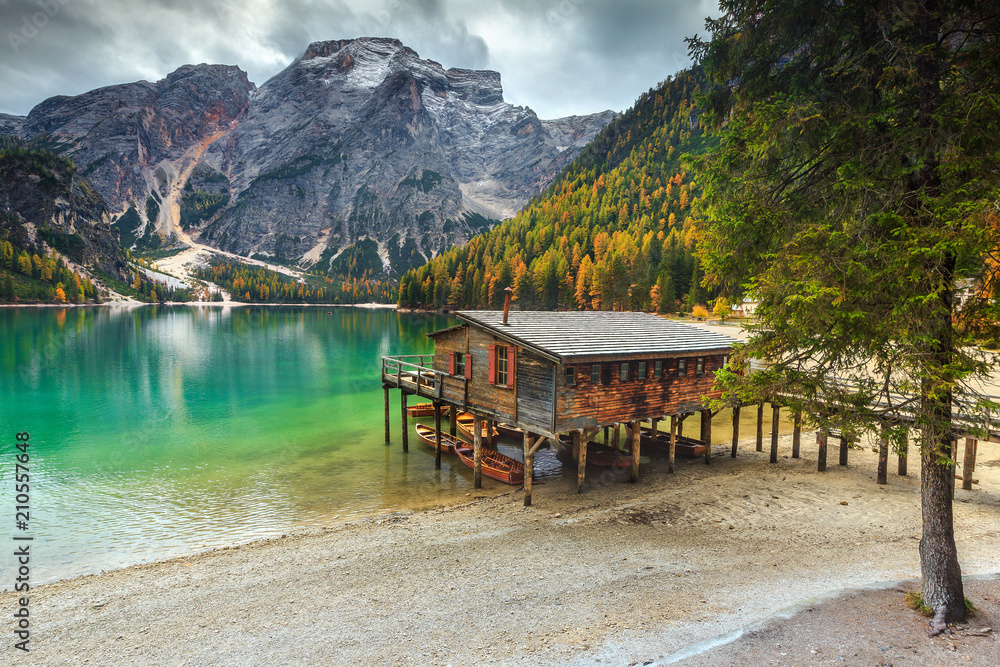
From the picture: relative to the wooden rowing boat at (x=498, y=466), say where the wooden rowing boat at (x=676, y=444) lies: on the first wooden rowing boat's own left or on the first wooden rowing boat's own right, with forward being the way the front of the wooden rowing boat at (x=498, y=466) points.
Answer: on the first wooden rowing boat's own right

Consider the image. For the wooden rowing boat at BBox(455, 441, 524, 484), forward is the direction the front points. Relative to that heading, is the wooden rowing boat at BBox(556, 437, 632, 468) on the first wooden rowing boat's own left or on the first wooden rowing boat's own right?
on the first wooden rowing boat's own right

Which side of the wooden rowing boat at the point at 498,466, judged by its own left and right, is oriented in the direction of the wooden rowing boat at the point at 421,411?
front

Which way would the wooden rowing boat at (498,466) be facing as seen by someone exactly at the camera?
facing away from the viewer and to the left of the viewer

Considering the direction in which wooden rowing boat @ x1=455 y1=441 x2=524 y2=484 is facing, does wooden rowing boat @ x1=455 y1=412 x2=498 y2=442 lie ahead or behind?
ahead

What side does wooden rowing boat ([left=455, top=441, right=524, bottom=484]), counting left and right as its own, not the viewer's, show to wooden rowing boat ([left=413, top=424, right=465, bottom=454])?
front

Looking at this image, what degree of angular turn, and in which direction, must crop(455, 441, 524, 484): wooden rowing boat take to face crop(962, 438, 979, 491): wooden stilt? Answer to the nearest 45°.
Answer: approximately 135° to its right

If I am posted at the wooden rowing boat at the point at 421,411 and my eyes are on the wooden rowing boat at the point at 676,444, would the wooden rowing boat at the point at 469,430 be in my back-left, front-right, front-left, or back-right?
front-right

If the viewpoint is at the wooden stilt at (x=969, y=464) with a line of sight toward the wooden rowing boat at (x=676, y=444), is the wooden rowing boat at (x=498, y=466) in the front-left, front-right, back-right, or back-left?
front-left
